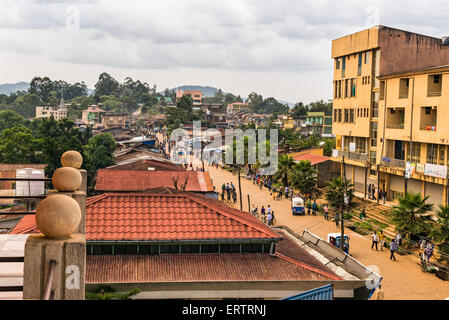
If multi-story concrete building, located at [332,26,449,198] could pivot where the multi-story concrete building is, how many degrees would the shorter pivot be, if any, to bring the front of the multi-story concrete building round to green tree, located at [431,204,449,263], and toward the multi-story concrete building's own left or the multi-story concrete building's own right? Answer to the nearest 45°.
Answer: approximately 45° to the multi-story concrete building's own left

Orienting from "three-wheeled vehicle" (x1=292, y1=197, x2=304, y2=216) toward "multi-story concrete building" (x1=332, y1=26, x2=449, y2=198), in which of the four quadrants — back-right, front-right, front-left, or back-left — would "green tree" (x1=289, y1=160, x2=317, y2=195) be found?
front-left

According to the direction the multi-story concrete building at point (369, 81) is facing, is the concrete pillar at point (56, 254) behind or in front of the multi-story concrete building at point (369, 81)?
in front

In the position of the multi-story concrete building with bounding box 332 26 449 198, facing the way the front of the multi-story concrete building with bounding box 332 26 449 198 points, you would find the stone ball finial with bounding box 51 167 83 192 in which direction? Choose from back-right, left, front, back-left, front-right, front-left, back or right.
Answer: front-left

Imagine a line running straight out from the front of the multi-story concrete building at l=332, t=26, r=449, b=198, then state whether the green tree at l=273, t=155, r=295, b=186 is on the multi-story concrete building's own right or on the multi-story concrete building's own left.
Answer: on the multi-story concrete building's own right

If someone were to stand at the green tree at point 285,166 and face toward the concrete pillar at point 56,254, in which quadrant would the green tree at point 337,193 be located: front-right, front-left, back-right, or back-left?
front-left

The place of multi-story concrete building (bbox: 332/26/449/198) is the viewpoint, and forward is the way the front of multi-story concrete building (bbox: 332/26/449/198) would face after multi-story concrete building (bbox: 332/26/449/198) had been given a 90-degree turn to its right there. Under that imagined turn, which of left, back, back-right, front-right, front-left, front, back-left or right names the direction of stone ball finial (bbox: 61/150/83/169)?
back-left

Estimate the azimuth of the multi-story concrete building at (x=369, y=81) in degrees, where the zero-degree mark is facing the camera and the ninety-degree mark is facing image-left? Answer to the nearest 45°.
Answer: approximately 45°
